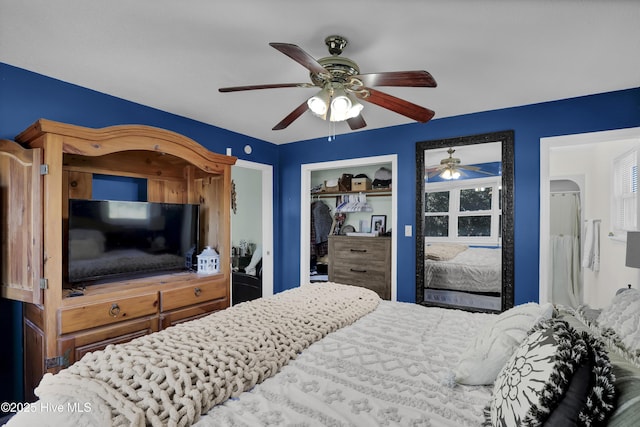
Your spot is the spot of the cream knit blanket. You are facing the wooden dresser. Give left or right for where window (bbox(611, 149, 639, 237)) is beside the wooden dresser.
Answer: right

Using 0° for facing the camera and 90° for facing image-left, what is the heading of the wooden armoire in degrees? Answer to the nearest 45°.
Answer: approximately 315°

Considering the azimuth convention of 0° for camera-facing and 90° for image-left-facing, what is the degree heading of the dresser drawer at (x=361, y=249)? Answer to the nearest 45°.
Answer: approximately 0°

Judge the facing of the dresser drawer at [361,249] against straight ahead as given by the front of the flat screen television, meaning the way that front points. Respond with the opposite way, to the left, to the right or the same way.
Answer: to the right

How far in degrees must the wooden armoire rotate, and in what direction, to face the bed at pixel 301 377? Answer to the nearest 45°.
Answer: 0° — it already faces it

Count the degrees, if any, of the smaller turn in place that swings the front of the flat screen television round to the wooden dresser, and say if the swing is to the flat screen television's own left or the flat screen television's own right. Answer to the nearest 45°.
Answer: approximately 45° to the flat screen television's own left

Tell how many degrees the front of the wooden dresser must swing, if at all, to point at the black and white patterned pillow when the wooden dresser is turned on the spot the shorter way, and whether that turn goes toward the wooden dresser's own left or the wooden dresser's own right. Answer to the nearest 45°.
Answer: approximately 45° to the wooden dresser's own left

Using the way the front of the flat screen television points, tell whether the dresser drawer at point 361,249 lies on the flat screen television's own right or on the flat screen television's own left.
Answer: on the flat screen television's own left

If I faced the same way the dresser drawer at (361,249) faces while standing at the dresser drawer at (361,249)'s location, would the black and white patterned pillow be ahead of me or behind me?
ahead

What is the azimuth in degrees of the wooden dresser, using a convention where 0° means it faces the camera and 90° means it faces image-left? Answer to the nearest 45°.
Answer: approximately 45°

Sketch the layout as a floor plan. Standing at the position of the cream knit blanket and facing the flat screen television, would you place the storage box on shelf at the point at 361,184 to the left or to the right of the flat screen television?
right

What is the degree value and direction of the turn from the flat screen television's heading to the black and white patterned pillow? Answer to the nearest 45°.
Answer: approximately 45° to its right

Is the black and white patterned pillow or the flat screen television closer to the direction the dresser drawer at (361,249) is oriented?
the black and white patterned pillow

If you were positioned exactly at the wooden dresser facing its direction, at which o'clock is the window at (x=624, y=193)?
The window is roughly at 8 o'clock from the wooden dresser.
